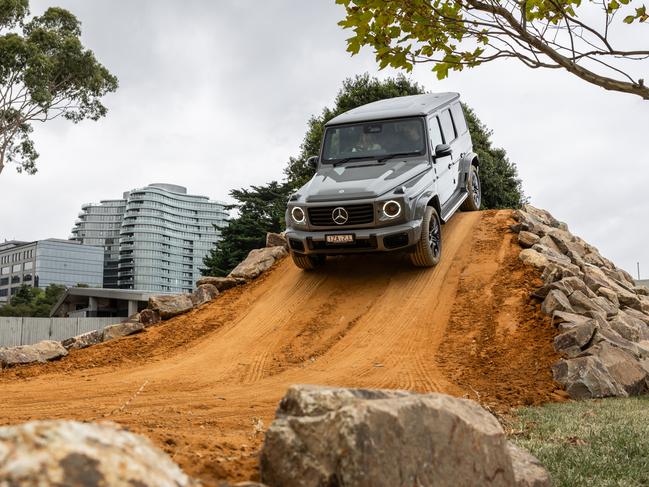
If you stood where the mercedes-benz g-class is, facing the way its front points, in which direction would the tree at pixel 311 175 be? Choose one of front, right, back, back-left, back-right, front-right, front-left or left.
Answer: back-right

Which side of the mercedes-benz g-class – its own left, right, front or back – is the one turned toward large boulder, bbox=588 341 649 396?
left

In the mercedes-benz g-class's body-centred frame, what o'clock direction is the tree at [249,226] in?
The tree is roughly at 4 o'clock from the mercedes-benz g-class.

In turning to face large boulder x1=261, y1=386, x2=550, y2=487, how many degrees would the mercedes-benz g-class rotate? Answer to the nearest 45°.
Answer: approximately 45° to its left

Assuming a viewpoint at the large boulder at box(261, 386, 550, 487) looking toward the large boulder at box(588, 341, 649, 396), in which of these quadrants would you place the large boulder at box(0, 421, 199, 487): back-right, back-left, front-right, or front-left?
back-left

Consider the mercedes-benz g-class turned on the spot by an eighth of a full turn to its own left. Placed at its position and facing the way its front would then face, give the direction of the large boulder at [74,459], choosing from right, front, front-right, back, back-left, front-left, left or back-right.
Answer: front

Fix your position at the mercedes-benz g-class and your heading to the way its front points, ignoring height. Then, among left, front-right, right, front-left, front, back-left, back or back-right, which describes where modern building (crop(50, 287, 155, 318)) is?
right

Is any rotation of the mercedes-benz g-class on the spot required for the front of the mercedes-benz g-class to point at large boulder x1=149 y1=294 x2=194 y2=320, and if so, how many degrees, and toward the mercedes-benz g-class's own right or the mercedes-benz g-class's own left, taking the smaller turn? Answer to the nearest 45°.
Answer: approximately 45° to the mercedes-benz g-class's own right

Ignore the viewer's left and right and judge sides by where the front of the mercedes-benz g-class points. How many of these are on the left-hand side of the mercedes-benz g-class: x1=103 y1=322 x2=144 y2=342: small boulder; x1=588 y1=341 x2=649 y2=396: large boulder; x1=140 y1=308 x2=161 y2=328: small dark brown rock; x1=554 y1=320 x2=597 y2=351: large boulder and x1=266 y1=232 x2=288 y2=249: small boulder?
2

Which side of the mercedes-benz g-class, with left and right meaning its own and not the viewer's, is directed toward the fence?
right

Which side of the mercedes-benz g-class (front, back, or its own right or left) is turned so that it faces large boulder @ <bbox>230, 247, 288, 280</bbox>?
right

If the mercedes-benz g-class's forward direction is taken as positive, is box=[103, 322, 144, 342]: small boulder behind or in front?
in front

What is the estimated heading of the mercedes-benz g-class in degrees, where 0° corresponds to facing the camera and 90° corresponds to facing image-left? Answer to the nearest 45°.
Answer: approximately 45°

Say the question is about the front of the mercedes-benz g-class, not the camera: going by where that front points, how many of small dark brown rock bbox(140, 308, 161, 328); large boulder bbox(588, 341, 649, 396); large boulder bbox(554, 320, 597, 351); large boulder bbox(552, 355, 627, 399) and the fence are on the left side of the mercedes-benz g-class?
3

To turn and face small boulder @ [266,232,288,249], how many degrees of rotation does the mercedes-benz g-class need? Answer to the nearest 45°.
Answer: approximately 90° to its right
